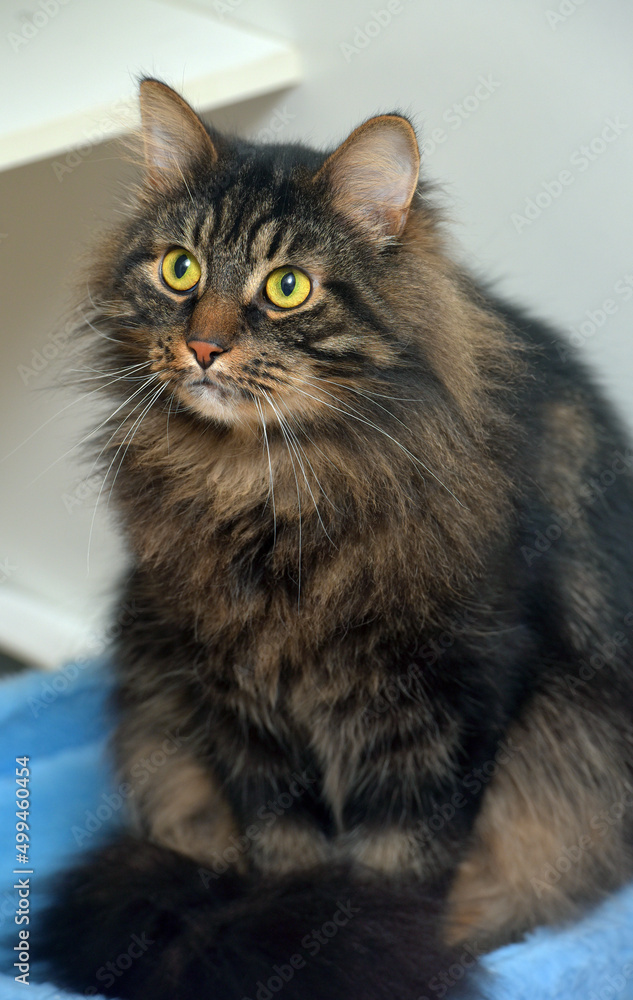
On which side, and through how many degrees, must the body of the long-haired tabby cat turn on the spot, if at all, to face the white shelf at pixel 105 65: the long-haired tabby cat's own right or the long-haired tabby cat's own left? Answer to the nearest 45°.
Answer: approximately 90° to the long-haired tabby cat's own right

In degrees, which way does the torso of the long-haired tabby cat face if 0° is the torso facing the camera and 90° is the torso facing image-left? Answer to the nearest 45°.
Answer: approximately 45°

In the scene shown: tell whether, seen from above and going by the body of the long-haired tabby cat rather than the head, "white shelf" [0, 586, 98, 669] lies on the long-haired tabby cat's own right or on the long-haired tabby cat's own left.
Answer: on the long-haired tabby cat's own right
